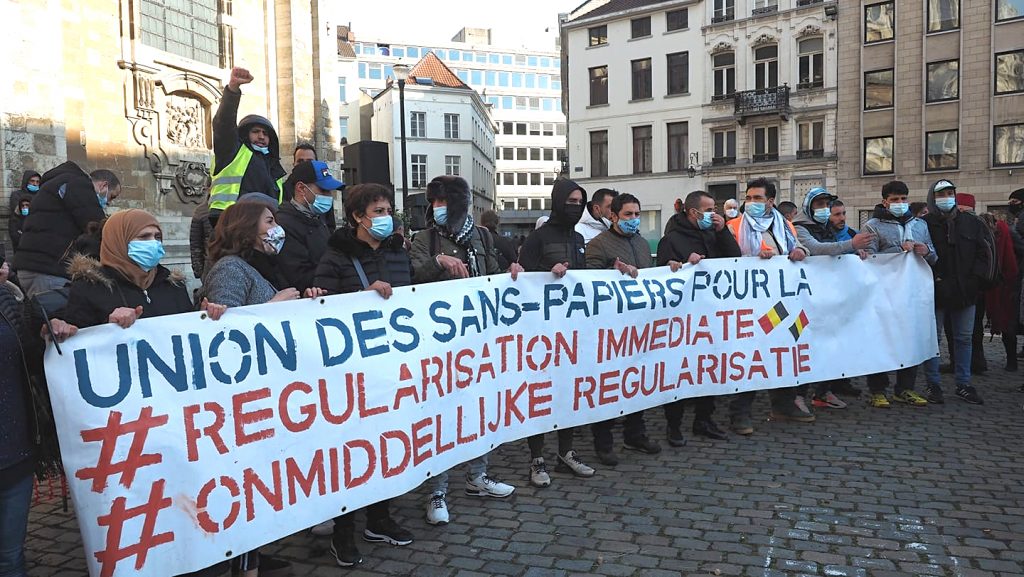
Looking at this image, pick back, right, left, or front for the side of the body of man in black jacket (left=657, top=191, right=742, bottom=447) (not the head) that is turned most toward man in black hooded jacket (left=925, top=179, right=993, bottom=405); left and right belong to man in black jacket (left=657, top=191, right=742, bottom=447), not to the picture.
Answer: left

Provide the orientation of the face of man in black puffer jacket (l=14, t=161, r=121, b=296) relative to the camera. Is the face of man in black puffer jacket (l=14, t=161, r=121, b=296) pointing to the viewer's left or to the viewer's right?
to the viewer's right

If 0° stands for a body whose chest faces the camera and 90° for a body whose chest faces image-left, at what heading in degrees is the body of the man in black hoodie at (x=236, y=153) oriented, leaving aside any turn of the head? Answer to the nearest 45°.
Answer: approximately 315°

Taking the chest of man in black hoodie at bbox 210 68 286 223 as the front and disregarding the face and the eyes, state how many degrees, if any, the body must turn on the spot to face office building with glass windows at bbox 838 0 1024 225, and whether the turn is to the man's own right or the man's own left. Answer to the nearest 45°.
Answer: approximately 90° to the man's own left

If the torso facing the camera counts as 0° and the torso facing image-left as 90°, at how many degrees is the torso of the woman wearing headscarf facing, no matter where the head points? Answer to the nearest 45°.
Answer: approximately 315°

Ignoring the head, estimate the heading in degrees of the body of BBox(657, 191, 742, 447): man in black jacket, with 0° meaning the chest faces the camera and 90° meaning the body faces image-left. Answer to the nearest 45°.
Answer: approximately 315°

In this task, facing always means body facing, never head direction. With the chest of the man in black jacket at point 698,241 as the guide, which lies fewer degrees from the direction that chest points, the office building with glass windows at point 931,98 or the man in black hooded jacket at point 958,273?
the man in black hooded jacket
